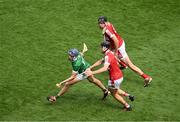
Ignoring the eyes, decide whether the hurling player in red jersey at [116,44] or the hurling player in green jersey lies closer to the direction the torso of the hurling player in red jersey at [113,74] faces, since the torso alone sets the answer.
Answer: the hurling player in green jersey

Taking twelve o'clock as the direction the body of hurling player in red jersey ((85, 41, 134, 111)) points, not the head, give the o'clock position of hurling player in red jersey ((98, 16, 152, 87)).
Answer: hurling player in red jersey ((98, 16, 152, 87)) is roughly at 3 o'clock from hurling player in red jersey ((85, 41, 134, 111)).

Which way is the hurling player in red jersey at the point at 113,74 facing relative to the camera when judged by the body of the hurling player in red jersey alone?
to the viewer's left
